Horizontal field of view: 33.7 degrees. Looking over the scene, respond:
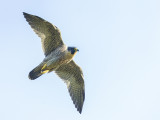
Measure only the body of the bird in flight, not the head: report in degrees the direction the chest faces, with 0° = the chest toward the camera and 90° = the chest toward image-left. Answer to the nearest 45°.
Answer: approximately 270°
